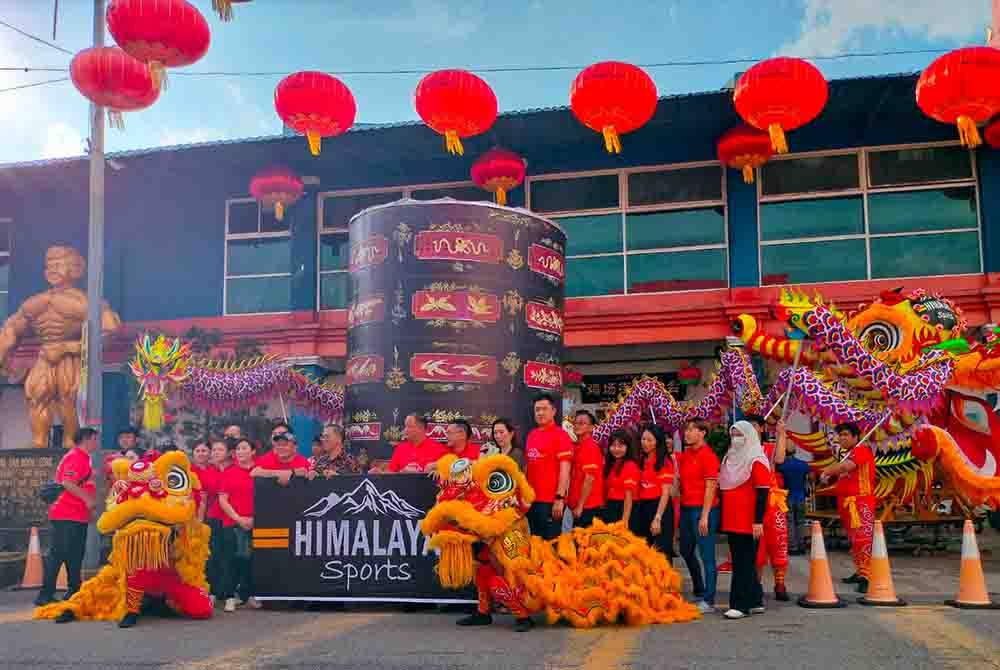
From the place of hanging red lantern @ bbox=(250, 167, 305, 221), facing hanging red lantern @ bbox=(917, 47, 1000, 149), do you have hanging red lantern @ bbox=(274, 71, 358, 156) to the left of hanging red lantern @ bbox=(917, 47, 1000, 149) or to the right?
right

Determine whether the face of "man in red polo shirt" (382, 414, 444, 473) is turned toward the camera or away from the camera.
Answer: toward the camera

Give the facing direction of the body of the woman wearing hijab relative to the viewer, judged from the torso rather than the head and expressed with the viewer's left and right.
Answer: facing the viewer and to the left of the viewer

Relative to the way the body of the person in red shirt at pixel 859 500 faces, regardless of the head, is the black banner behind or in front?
in front

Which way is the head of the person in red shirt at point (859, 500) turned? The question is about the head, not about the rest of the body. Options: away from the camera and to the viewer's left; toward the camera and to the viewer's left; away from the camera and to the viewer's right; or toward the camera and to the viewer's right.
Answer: toward the camera and to the viewer's left

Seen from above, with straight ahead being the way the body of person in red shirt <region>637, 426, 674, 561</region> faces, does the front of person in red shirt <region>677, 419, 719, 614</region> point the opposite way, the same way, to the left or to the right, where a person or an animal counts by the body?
the same way

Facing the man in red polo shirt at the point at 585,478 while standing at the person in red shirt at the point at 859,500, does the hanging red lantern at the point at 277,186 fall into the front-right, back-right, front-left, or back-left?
front-right

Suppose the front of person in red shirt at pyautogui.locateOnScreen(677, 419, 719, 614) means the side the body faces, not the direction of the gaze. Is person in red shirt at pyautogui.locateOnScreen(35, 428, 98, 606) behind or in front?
in front

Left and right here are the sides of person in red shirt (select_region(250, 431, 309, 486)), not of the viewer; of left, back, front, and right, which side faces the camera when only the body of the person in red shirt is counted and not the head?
front

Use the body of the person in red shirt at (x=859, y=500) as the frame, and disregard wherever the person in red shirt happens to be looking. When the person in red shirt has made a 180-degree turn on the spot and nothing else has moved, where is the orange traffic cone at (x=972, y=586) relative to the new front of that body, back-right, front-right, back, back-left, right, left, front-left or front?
right

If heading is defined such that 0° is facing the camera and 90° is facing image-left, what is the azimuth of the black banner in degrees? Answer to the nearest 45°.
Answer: approximately 0°

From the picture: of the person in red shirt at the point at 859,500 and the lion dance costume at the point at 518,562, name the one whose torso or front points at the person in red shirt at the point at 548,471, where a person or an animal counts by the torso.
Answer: the person in red shirt at the point at 859,500

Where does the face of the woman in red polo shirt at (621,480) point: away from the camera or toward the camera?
toward the camera

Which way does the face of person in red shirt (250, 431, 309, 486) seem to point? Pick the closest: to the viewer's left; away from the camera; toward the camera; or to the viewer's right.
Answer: toward the camera

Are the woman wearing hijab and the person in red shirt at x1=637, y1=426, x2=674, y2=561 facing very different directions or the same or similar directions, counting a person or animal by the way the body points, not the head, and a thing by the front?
same or similar directions

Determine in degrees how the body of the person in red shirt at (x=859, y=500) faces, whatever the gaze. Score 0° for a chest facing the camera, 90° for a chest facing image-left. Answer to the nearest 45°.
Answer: approximately 45°

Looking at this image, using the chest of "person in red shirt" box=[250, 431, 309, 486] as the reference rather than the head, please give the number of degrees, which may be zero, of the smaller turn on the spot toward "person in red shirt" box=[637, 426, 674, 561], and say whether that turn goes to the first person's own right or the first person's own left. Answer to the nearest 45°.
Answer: approximately 90° to the first person's own left
